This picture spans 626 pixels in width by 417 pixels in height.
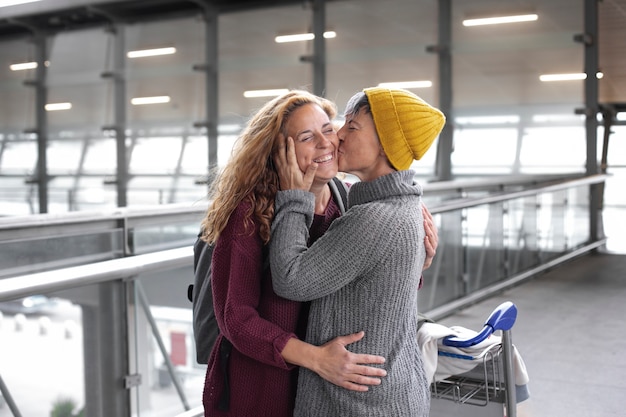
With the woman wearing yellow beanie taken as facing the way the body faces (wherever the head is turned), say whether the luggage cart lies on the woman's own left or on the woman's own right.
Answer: on the woman's own right

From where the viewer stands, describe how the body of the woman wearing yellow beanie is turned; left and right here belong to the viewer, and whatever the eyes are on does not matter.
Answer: facing to the left of the viewer

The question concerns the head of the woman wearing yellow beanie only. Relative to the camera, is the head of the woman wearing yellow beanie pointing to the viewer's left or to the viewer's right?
to the viewer's left

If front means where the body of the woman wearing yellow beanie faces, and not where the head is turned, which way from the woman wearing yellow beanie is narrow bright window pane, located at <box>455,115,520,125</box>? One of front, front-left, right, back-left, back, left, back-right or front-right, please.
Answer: right

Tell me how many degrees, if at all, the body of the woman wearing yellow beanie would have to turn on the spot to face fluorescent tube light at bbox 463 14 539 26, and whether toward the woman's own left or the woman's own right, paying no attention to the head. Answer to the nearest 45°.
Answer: approximately 90° to the woman's own right
